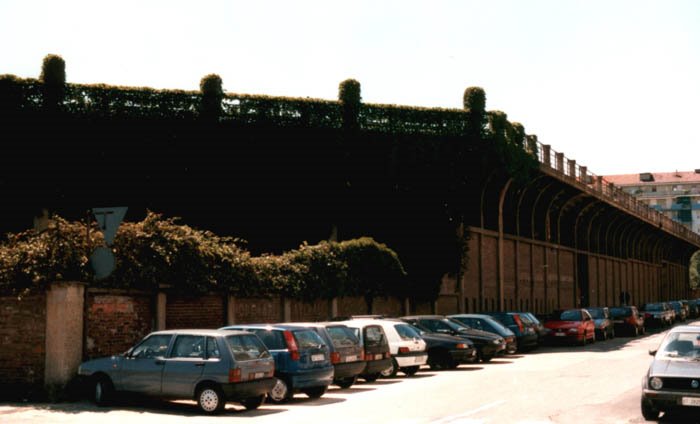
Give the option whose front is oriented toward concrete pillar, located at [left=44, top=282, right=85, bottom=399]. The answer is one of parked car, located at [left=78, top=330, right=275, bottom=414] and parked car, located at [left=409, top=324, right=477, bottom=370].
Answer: parked car, located at [left=78, top=330, right=275, bottom=414]

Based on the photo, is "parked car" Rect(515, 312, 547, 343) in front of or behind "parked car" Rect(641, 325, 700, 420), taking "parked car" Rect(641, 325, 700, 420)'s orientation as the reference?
behind

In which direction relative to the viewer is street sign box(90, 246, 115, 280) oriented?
away from the camera

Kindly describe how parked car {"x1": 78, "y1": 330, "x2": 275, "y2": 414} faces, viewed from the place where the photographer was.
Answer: facing away from the viewer and to the left of the viewer

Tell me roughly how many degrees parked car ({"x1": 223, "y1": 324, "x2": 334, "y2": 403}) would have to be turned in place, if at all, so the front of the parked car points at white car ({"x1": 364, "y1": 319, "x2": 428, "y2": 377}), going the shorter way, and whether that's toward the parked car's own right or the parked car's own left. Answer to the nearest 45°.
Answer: approximately 90° to the parked car's own right

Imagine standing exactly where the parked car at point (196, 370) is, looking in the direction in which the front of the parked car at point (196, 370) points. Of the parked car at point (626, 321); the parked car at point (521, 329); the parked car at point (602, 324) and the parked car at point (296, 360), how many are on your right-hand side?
4

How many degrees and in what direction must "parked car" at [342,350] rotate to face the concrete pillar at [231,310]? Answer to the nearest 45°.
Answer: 0° — it already faces it

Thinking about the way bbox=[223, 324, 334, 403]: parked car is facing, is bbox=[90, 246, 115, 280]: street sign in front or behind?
in front

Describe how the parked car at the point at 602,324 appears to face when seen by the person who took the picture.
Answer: facing the viewer
